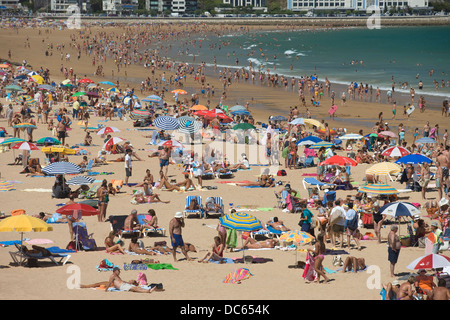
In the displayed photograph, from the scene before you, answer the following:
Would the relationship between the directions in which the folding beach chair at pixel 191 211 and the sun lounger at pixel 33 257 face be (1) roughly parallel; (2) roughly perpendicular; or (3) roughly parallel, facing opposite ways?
roughly perpendicular

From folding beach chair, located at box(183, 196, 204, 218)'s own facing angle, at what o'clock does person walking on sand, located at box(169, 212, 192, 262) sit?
The person walking on sand is roughly at 12 o'clock from the folding beach chair.

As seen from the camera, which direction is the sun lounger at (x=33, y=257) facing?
to the viewer's right

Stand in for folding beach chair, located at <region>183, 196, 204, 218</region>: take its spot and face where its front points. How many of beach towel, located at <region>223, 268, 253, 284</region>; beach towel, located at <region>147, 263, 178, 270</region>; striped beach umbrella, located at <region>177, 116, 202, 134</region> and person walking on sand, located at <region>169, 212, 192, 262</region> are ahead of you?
3

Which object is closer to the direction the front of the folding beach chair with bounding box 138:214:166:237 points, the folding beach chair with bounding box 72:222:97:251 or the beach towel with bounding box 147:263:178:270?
the beach towel

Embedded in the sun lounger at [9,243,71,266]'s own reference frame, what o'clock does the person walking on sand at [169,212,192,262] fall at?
The person walking on sand is roughly at 12 o'clock from the sun lounger.
